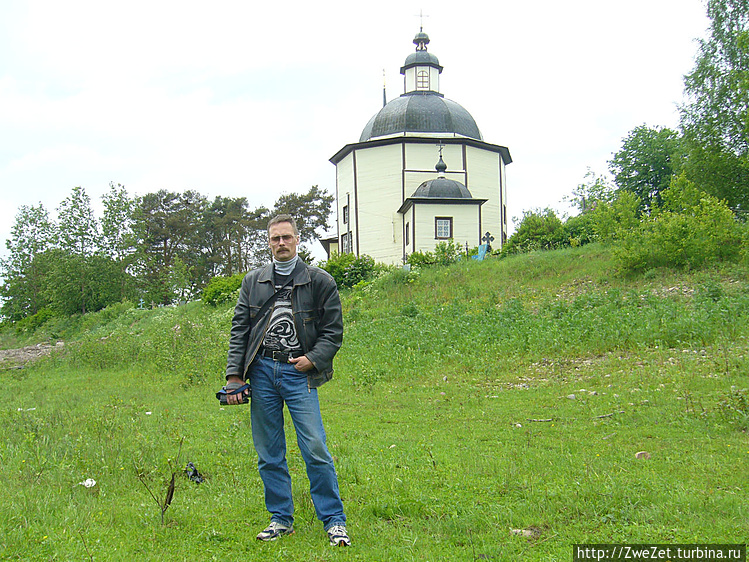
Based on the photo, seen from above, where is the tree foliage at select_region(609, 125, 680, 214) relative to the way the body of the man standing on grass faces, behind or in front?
behind

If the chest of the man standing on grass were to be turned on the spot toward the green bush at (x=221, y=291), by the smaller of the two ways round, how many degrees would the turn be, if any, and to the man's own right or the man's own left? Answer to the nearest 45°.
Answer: approximately 180°

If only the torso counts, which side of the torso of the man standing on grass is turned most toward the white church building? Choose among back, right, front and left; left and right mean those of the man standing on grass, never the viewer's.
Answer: back

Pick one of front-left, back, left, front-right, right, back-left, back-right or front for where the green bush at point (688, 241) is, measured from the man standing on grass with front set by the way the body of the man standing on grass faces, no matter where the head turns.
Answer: back-left

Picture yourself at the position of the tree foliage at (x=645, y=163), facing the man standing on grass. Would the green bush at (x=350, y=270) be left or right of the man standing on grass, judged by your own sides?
right

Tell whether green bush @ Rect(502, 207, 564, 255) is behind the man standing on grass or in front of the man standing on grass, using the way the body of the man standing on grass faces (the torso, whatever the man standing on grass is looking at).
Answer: behind

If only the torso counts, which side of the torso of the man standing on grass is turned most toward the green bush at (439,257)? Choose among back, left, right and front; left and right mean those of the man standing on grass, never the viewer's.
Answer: back

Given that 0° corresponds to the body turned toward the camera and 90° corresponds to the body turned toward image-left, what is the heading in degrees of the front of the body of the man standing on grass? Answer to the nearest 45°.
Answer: approximately 0°

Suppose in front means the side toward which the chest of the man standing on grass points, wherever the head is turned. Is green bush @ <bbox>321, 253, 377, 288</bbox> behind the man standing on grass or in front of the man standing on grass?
behind
